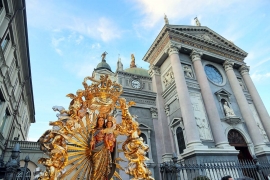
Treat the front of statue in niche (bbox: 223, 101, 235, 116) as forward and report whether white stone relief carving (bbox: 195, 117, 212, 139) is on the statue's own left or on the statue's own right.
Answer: on the statue's own right

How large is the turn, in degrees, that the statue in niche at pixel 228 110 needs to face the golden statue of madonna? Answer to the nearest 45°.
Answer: approximately 45° to its right
